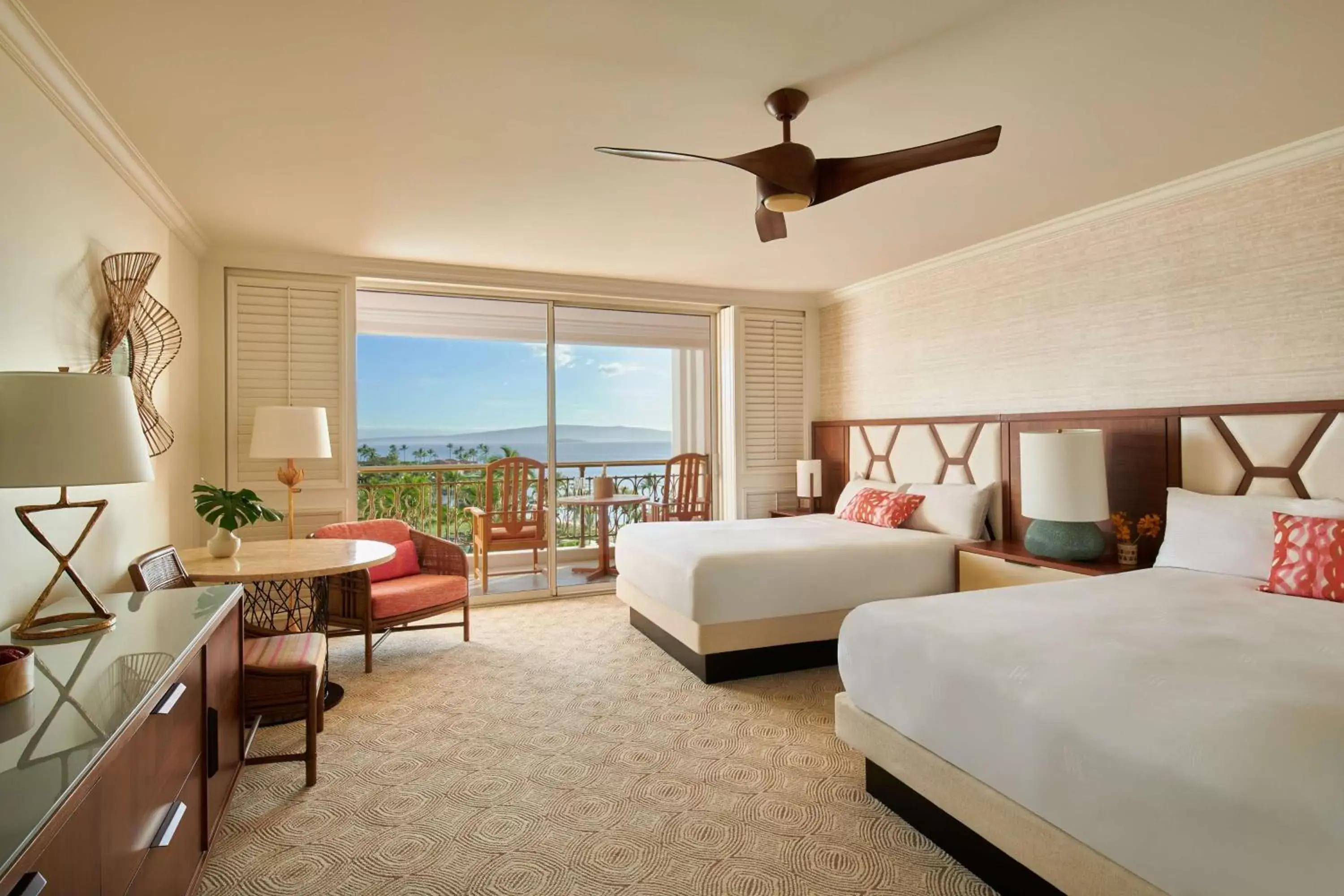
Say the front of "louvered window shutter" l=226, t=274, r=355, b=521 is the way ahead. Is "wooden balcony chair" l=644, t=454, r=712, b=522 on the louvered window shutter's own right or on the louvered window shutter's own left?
on the louvered window shutter's own left

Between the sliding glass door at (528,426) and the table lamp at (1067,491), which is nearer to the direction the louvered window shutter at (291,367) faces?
the table lamp

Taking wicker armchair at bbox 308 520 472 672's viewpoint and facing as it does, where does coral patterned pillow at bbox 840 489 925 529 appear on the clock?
The coral patterned pillow is roughly at 11 o'clock from the wicker armchair.

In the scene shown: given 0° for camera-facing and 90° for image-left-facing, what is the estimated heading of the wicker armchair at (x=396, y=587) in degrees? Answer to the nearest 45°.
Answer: approximately 315°
